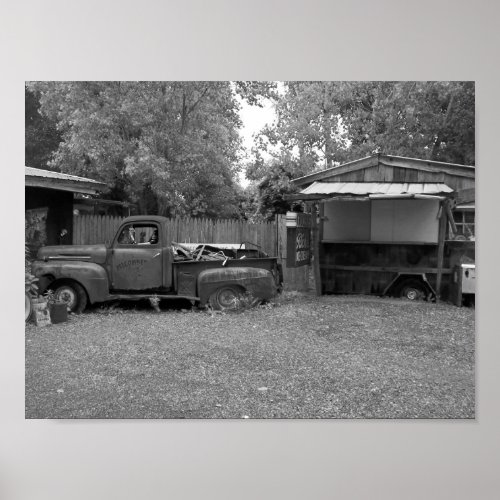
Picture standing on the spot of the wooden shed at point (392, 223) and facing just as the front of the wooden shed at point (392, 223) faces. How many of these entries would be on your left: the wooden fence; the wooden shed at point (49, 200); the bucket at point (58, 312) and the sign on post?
0

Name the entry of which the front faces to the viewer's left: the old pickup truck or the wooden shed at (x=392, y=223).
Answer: the old pickup truck

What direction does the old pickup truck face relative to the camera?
to the viewer's left

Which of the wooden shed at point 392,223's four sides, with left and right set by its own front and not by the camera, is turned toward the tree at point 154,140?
right

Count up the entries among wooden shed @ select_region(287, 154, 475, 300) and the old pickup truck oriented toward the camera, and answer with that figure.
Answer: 1

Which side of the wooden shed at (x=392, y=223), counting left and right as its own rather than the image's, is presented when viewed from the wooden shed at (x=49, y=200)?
right

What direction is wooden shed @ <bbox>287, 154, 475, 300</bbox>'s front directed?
toward the camera

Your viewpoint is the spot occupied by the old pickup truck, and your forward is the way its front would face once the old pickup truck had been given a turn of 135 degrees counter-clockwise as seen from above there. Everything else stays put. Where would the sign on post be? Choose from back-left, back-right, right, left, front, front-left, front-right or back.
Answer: front-left

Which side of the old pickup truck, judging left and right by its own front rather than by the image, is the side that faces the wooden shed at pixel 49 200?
front

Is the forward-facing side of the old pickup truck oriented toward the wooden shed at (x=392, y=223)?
no
